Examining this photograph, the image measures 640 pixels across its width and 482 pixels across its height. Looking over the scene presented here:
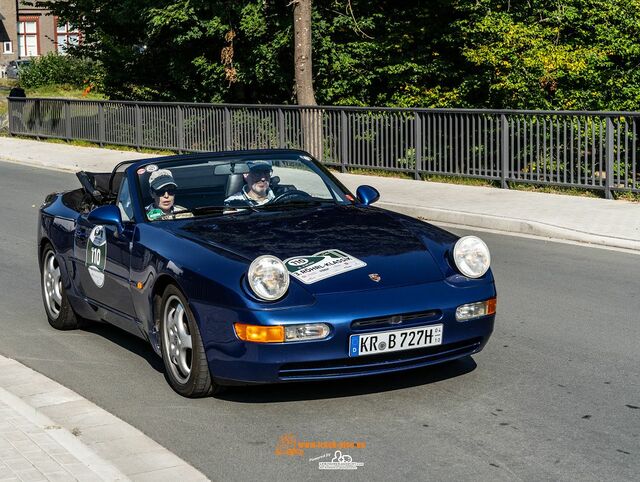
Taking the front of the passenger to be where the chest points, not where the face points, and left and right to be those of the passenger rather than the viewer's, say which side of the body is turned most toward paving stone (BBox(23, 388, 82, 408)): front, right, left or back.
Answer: right

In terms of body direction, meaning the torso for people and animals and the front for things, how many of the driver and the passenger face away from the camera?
0

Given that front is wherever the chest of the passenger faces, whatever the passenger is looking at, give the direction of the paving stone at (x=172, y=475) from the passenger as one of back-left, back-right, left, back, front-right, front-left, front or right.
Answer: front-right

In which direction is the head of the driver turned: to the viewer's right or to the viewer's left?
to the viewer's right

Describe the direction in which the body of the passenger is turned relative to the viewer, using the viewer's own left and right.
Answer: facing the viewer and to the right of the viewer

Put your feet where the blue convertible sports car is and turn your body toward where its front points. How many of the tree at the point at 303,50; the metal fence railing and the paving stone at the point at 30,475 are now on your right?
1

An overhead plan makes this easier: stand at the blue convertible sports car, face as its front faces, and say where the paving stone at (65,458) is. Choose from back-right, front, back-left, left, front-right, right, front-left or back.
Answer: right

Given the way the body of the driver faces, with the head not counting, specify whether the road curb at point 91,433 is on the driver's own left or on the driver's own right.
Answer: on the driver's own right

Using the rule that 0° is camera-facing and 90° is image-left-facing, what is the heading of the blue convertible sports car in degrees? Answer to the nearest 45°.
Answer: approximately 315°

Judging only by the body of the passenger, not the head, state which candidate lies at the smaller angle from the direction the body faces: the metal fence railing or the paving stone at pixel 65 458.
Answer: the paving stone
